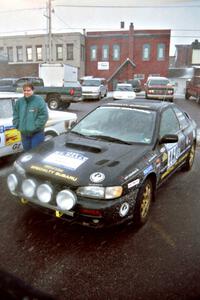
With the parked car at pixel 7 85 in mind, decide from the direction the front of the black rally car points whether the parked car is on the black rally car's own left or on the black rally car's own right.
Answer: on the black rally car's own right

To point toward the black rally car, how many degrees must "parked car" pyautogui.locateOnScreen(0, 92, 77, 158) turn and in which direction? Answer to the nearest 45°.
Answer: approximately 90° to its right

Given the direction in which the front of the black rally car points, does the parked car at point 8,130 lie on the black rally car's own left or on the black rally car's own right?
on the black rally car's own right

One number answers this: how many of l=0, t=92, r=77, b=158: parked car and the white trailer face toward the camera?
0

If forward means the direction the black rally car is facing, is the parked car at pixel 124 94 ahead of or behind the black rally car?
behind

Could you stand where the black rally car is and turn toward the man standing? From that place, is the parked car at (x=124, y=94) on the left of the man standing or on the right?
right

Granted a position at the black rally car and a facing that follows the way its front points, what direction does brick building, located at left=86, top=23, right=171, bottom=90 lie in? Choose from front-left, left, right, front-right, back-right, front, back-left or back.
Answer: back-right

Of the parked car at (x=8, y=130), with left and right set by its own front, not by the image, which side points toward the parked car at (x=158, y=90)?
front
